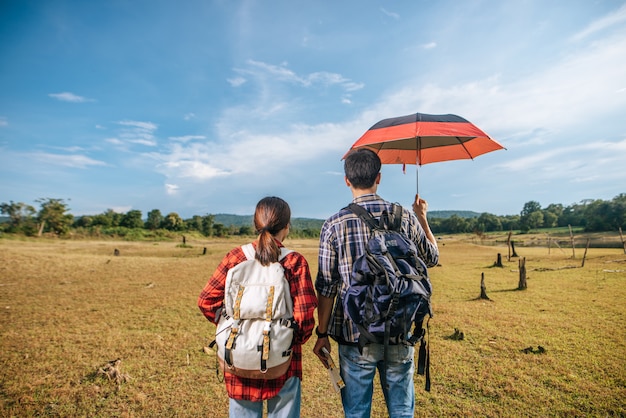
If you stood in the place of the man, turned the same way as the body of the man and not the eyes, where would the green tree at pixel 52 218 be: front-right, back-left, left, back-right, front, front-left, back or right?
front-left

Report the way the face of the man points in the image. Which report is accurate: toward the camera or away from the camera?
away from the camera

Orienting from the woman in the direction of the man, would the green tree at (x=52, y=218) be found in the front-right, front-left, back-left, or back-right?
back-left

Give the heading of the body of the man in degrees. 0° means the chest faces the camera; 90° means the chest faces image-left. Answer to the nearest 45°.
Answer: approximately 180°
